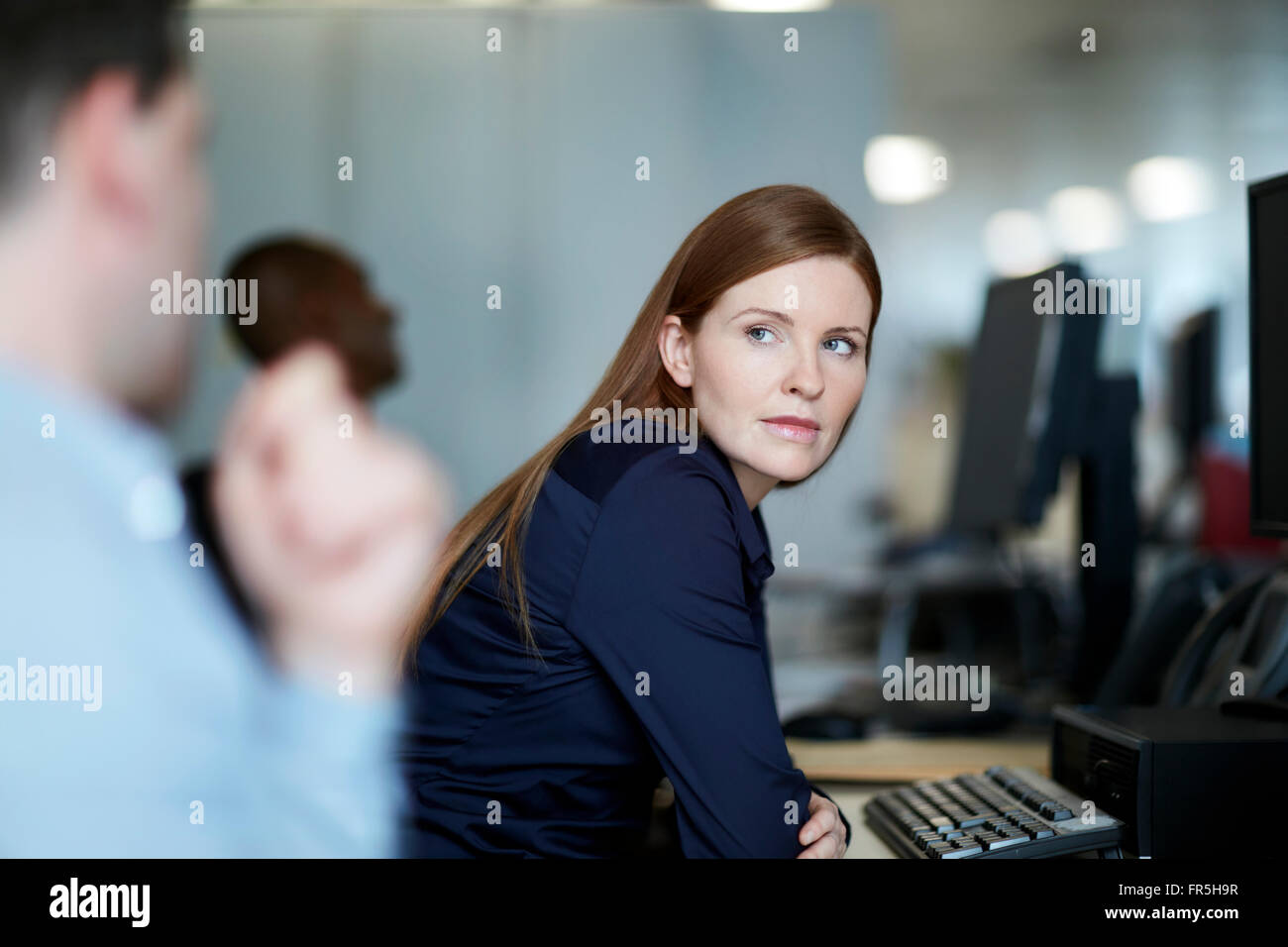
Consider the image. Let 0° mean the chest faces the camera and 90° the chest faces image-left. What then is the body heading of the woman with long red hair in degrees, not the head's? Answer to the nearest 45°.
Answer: approximately 270°

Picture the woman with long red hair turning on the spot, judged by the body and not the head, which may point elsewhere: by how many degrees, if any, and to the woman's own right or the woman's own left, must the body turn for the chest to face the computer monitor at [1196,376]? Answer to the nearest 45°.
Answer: approximately 45° to the woman's own left

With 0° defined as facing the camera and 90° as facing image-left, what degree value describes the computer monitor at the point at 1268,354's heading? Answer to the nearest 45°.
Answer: approximately 45°

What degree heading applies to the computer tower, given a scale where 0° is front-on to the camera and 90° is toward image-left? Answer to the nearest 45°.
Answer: approximately 45°

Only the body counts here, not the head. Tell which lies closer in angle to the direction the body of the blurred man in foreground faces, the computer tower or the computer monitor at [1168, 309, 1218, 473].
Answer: the computer monitor
